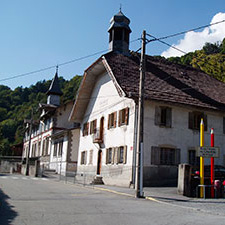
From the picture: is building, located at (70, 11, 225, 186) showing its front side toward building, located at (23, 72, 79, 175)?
no

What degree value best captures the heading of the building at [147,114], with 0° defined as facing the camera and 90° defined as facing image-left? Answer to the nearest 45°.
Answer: approximately 45°

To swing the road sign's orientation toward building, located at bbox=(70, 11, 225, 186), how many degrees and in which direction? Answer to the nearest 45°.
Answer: approximately 135° to its right

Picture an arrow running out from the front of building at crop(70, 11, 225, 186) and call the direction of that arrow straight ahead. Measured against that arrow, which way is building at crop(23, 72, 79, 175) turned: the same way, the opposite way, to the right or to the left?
the same way

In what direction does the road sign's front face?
toward the camera

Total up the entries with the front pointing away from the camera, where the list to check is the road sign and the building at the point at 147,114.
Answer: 0

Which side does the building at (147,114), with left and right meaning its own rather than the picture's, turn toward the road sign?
left

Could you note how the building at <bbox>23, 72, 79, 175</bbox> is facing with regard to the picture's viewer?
facing the viewer and to the left of the viewer
